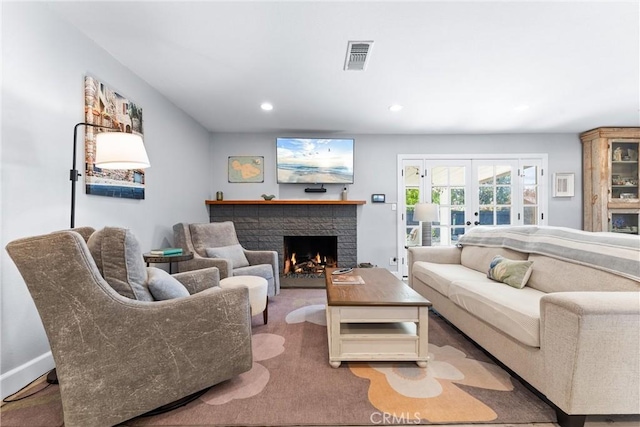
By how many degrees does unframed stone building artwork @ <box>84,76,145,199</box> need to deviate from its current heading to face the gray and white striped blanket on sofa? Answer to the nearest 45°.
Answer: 0° — it already faces it

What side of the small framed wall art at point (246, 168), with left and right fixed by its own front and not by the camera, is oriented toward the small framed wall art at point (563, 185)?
left

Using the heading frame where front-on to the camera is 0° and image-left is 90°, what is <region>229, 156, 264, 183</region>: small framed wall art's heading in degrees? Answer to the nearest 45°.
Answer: approximately 0°

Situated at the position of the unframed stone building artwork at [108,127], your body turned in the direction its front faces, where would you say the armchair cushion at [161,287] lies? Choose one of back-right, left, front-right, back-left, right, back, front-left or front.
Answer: front-right

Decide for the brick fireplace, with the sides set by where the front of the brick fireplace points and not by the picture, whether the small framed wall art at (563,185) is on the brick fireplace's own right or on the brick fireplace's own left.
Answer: on the brick fireplace's own left

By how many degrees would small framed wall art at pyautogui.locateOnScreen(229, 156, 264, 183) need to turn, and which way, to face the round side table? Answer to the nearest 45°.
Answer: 0° — it already faces it

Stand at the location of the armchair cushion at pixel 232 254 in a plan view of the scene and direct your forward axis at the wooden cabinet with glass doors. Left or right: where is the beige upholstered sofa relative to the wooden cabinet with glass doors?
right

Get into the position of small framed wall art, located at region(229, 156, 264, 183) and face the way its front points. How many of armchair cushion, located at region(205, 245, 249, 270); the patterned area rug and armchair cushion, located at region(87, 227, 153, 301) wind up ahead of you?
3

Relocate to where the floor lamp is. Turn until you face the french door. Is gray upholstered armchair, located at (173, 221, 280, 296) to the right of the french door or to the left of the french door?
left
